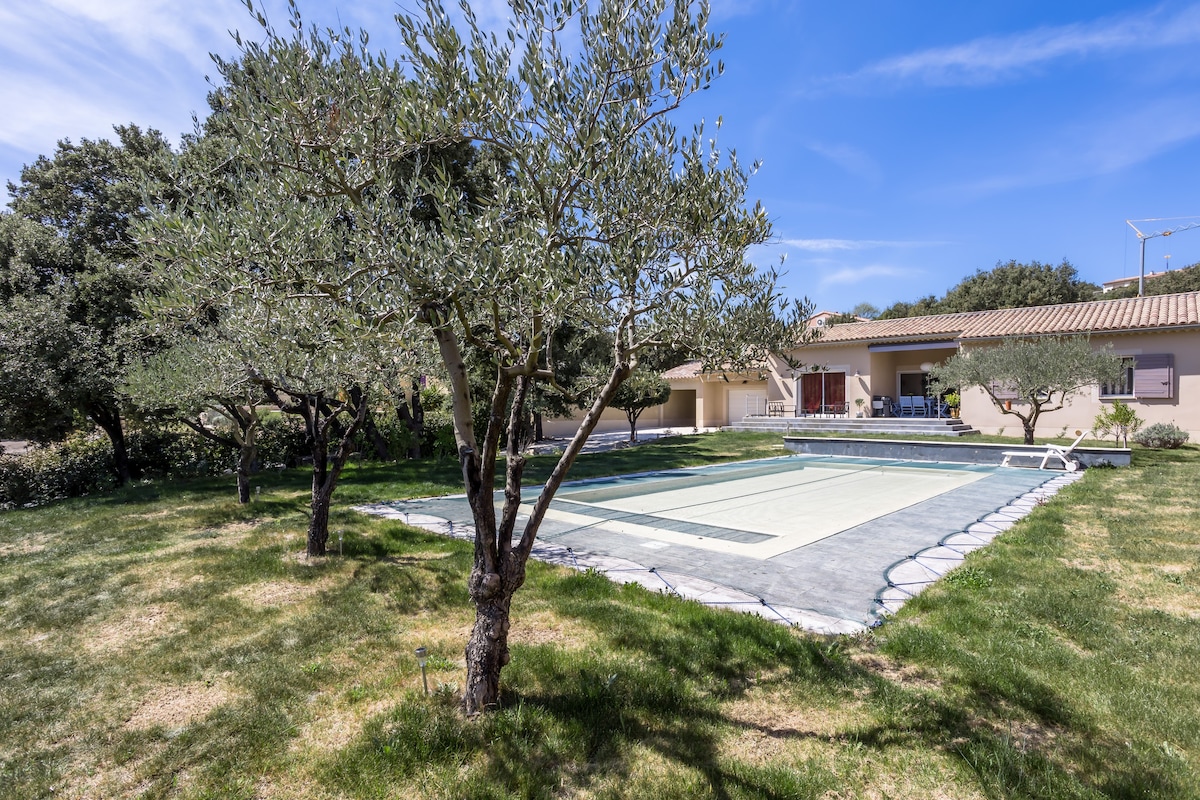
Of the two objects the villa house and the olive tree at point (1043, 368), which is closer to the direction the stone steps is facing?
the olive tree

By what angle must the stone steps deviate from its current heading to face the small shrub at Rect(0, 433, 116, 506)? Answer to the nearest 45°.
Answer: approximately 45° to its right

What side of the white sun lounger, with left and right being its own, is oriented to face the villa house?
right

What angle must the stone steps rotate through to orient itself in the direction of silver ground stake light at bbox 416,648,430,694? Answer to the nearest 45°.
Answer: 0° — it already faces it

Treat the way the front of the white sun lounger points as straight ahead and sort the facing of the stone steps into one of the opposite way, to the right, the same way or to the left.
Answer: to the left

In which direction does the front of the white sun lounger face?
to the viewer's left

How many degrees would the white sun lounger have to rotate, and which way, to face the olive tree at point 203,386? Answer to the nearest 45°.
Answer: approximately 45° to its left

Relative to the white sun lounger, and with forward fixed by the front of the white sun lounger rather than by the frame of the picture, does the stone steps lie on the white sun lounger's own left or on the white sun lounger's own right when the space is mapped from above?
on the white sun lounger's own right

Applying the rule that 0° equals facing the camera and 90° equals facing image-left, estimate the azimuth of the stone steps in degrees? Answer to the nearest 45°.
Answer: approximately 0°

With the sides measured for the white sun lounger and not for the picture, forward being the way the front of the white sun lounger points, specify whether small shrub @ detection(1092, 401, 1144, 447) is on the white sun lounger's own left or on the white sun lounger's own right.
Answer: on the white sun lounger's own right

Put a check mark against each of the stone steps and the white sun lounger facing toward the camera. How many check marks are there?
1
